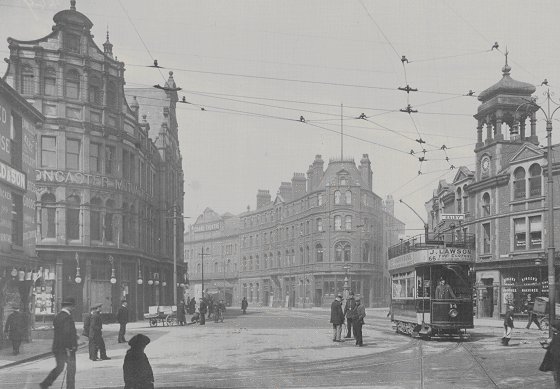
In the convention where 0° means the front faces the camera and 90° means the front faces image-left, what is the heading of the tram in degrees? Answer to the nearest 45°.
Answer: approximately 315°

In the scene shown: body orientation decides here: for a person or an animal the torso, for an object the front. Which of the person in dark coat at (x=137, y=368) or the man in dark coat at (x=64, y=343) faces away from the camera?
the person in dark coat at (x=137, y=368)

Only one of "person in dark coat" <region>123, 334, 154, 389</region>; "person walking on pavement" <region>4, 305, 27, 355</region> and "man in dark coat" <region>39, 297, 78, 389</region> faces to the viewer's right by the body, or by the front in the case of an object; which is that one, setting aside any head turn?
"man in dark coat" <region>39, 297, 78, 389</region>

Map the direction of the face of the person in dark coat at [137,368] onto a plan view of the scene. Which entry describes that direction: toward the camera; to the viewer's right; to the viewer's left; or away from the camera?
away from the camera

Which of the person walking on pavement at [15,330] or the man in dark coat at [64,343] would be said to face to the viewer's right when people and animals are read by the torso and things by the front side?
the man in dark coat

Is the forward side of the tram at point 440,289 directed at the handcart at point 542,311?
no

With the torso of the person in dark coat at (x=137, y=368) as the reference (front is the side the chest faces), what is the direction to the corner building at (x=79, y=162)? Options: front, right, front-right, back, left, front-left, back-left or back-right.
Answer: front

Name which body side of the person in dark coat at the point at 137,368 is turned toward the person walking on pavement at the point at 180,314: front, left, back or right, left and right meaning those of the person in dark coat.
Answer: front

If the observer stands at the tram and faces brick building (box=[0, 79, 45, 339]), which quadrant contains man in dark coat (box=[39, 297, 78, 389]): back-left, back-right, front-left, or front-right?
front-left

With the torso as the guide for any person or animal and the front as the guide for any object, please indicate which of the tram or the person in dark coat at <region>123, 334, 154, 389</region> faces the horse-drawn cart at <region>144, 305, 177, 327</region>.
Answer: the person in dark coat

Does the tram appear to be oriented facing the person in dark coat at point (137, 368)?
no

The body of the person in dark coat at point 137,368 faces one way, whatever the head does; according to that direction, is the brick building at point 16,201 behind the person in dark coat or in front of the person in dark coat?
in front

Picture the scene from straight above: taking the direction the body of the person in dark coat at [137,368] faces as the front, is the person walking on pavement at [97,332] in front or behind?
in front
